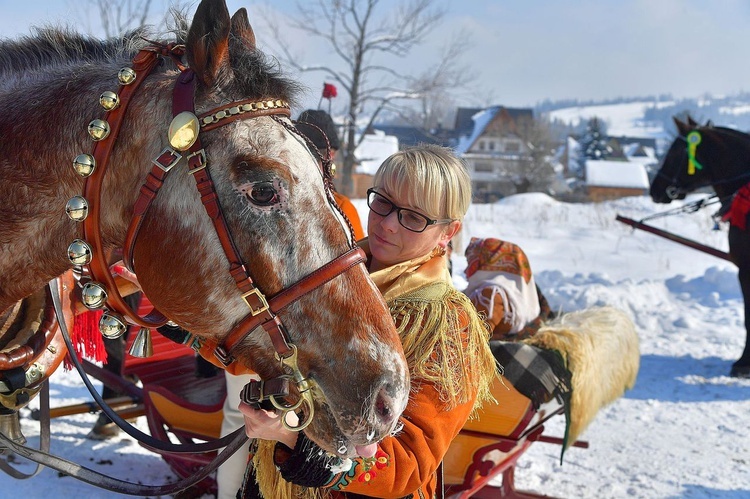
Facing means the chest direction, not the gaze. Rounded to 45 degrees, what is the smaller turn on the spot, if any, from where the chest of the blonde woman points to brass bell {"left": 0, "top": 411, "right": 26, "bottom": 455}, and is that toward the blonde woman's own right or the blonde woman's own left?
approximately 45° to the blonde woman's own right

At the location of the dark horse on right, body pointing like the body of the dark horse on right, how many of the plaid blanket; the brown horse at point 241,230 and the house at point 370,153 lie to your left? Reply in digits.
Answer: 2

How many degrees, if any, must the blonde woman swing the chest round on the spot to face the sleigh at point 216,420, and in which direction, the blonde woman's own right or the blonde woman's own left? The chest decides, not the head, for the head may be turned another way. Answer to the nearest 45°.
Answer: approximately 90° to the blonde woman's own right

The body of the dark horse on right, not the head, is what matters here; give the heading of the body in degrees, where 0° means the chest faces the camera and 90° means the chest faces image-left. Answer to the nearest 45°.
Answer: approximately 90°

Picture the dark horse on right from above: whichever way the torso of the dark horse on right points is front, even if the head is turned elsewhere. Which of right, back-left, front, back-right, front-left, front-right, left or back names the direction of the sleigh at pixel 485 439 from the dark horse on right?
left

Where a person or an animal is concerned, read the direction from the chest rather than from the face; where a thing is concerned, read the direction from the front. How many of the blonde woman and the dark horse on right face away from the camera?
0

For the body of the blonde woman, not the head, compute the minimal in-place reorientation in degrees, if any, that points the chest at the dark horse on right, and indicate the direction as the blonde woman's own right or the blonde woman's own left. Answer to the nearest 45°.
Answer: approximately 180°

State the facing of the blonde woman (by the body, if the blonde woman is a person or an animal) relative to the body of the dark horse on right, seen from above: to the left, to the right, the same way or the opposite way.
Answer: to the left

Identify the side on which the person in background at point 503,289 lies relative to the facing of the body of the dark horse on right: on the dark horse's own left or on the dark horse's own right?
on the dark horse's own left

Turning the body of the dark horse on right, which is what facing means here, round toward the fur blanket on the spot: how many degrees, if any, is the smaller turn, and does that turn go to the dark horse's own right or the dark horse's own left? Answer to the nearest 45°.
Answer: approximately 90° to the dark horse's own left
